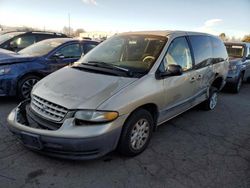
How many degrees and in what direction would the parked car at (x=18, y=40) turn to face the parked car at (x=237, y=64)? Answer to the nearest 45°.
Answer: approximately 135° to its left

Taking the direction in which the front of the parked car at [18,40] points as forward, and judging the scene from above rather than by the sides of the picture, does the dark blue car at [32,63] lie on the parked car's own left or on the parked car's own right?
on the parked car's own left

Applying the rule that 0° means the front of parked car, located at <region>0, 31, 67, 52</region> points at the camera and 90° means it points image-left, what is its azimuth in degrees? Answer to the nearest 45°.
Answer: approximately 45°

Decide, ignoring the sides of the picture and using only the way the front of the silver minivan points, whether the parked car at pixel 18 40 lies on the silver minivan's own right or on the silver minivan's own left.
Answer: on the silver minivan's own right
